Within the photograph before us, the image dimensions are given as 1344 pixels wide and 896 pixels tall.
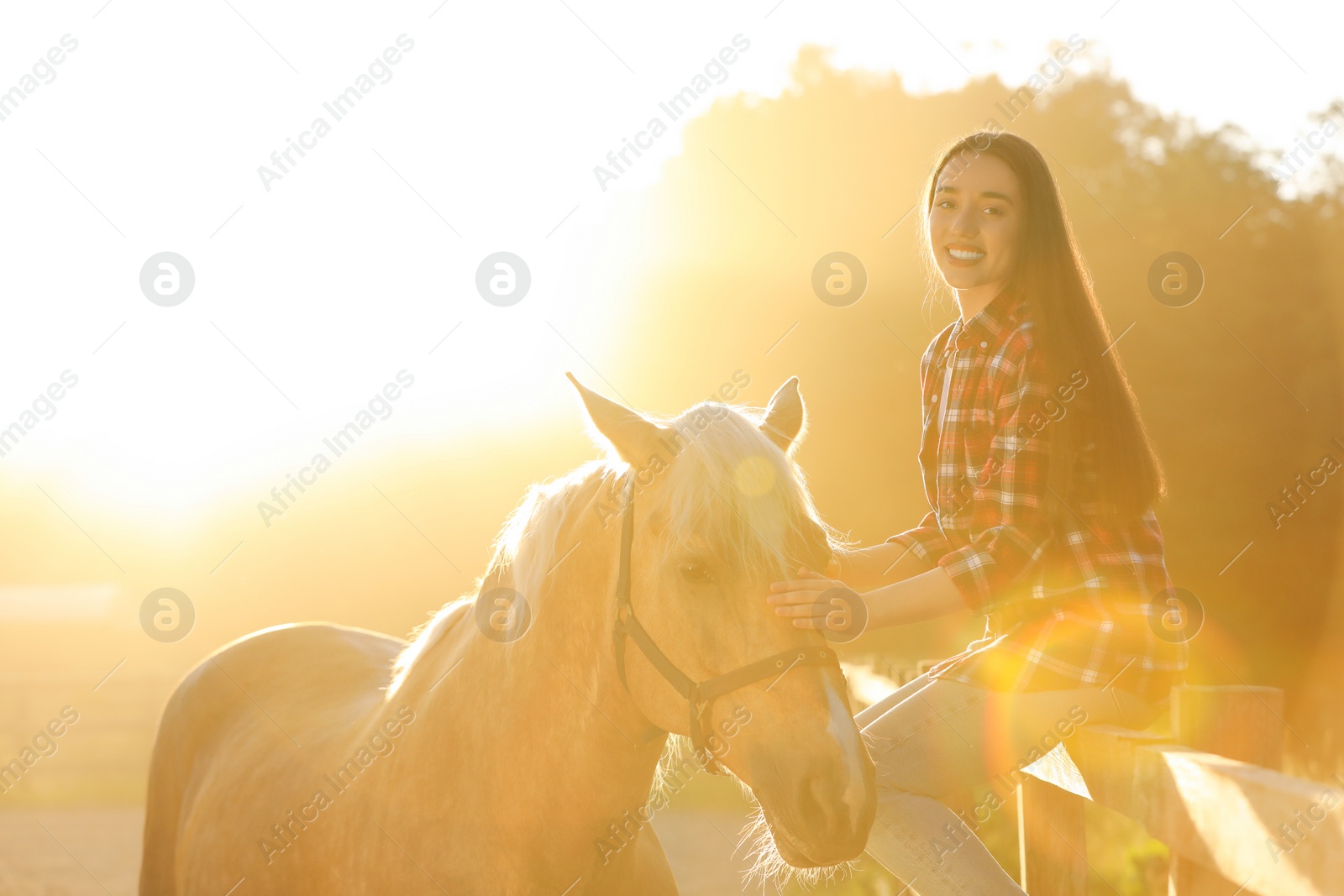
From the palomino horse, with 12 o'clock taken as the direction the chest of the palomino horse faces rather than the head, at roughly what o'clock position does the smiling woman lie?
The smiling woman is roughly at 11 o'clock from the palomino horse.

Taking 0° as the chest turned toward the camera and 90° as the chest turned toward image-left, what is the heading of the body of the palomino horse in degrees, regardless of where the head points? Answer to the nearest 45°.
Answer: approximately 315°
